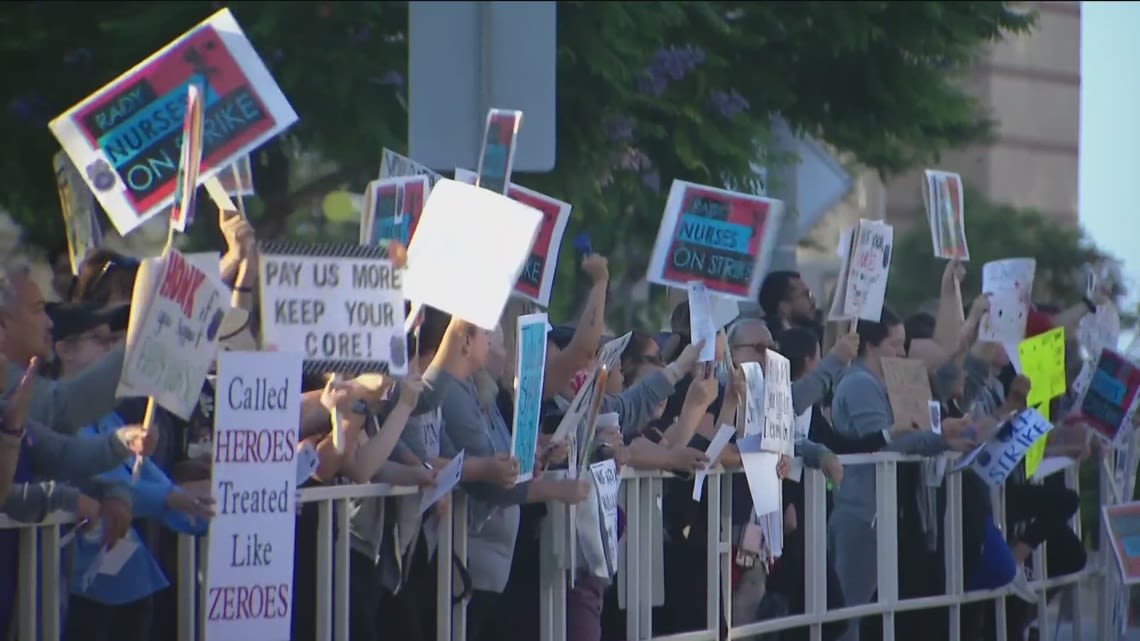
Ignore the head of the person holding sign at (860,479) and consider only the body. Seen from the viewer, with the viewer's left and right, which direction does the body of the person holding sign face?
facing to the right of the viewer
